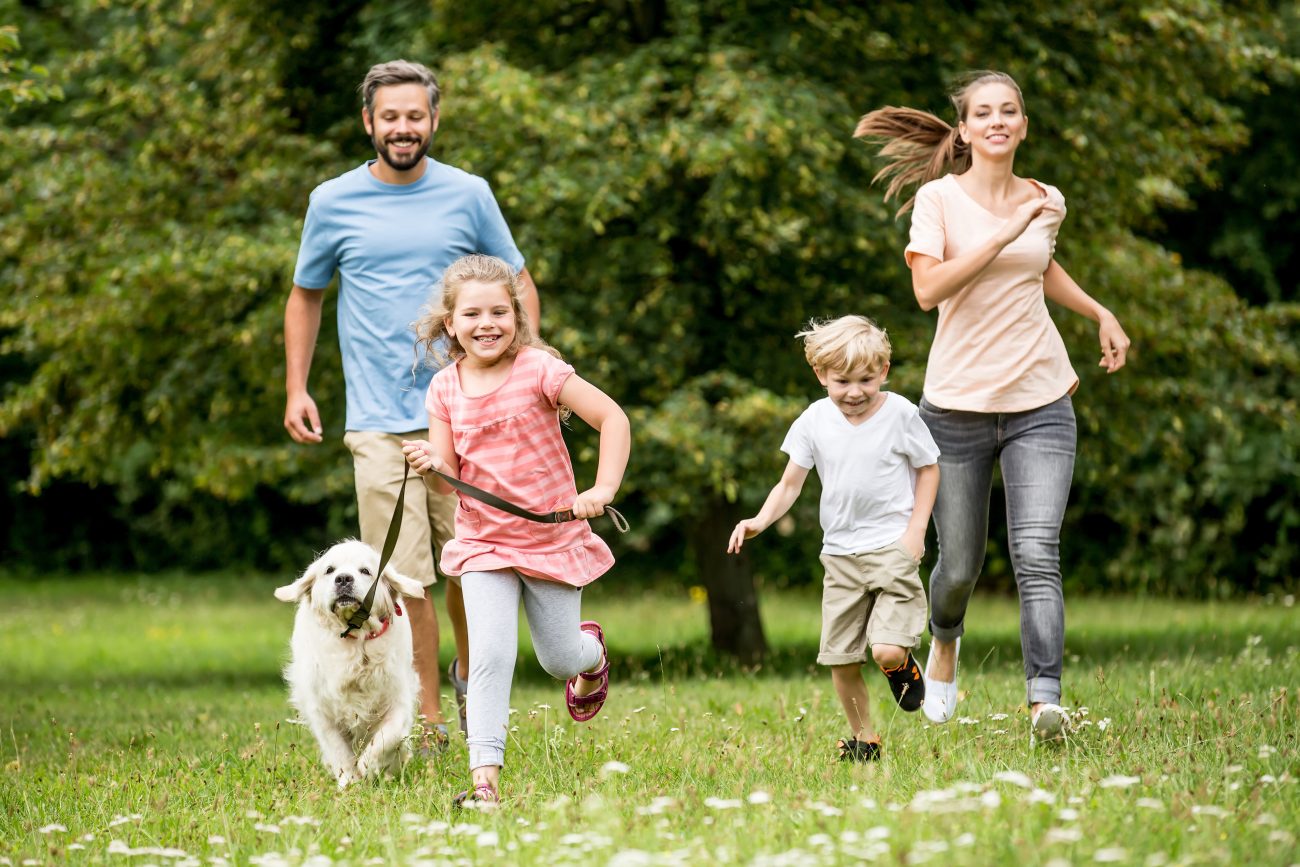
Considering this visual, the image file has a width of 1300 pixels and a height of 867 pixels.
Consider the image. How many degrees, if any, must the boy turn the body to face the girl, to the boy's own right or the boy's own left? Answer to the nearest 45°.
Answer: approximately 90° to the boy's own right

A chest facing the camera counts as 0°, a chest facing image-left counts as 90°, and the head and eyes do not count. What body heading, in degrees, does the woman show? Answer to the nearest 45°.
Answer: approximately 0°

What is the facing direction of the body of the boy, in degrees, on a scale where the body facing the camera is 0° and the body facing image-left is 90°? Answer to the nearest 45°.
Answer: approximately 0°

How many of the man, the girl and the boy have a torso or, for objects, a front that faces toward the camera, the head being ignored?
3

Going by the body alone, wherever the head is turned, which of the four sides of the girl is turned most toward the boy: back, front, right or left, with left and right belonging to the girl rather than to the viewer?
left

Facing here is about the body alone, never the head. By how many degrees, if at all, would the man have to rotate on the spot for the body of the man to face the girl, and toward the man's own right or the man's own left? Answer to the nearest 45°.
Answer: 0° — they already face them

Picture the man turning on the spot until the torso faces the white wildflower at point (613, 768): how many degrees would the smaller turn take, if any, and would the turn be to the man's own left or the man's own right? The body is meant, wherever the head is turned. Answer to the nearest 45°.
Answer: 0° — they already face it

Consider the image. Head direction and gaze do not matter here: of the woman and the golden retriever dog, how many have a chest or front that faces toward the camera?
2
